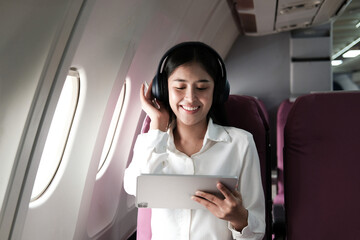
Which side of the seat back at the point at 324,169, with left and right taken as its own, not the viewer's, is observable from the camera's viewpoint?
front

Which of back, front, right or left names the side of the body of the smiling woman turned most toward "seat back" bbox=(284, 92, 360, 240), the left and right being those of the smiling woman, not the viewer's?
left

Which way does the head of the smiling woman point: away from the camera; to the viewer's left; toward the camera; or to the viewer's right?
toward the camera

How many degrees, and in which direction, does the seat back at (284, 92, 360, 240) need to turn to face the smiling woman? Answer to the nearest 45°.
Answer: approximately 45° to its right

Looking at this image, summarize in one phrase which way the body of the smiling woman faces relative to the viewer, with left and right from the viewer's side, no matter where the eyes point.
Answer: facing the viewer

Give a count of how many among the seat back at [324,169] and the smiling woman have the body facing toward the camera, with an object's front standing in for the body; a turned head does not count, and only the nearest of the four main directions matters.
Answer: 2
